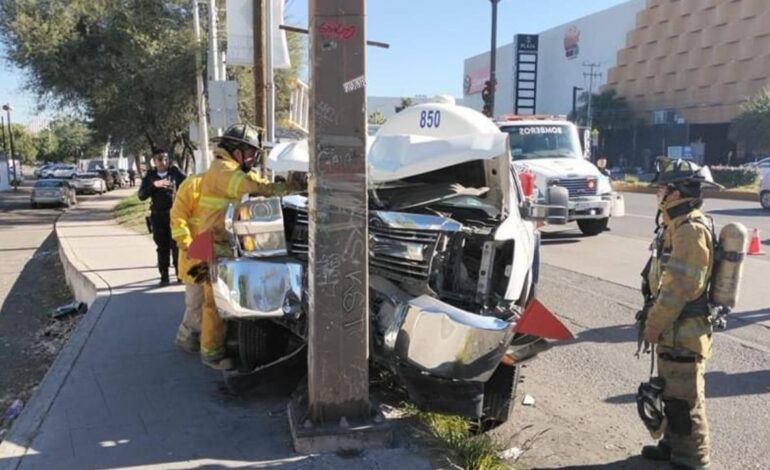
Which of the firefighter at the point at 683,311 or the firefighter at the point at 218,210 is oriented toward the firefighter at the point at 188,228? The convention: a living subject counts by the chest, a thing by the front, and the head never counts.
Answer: the firefighter at the point at 683,311

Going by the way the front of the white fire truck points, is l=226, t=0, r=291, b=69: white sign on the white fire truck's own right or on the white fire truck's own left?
on the white fire truck's own right

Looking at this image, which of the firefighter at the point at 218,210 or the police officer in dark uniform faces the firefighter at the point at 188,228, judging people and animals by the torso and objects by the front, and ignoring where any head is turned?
the police officer in dark uniform

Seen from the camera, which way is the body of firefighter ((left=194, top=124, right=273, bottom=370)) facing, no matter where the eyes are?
to the viewer's right

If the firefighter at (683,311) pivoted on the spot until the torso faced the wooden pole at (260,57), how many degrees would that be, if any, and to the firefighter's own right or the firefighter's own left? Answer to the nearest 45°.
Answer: approximately 45° to the firefighter's own right

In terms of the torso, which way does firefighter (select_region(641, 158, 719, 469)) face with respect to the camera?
to the viewer's left

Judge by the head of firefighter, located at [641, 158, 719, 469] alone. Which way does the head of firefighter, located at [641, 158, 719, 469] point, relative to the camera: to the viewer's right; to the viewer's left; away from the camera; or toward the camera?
to the viewer's left

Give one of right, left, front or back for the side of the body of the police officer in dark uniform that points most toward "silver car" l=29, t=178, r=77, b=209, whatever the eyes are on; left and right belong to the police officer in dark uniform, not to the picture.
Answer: back

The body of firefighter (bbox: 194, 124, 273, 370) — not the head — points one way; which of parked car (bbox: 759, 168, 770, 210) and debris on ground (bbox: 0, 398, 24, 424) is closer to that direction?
the parked car

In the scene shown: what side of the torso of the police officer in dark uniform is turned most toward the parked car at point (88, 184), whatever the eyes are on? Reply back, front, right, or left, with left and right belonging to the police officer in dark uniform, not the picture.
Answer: back
